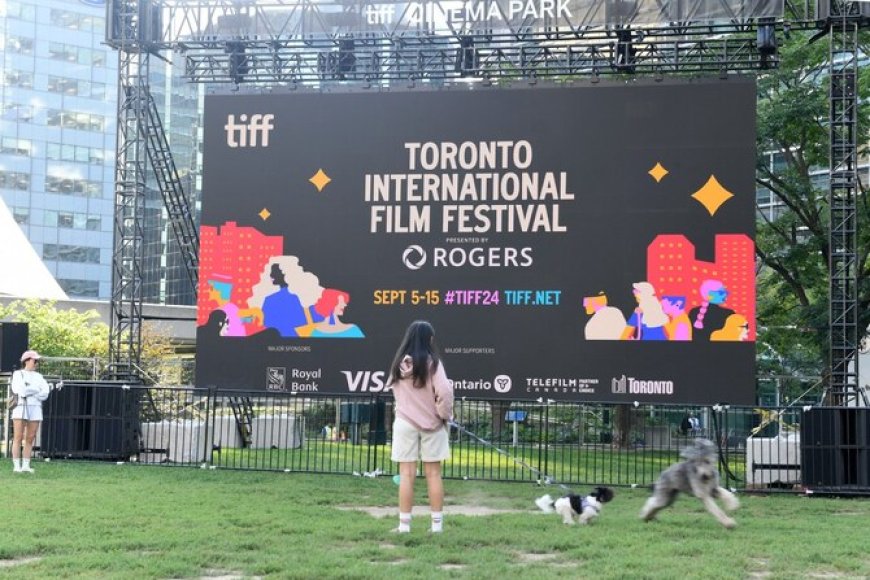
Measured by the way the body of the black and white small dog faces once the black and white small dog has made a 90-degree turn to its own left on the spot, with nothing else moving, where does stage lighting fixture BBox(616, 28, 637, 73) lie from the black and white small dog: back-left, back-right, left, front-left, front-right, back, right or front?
front

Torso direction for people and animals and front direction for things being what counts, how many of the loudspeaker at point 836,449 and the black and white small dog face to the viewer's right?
1

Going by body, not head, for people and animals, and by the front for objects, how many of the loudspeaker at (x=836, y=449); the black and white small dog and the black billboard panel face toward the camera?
2

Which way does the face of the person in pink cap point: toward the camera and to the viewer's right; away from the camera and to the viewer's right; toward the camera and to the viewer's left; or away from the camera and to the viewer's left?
toward the camera and to the viewer's right

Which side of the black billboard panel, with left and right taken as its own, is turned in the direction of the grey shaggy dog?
front

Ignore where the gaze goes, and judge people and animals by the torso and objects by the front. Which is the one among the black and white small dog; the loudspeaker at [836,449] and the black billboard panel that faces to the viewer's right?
the black and white small dog

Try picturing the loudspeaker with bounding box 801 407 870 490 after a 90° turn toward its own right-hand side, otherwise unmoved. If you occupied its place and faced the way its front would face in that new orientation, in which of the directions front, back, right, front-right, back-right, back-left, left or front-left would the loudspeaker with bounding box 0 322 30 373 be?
front

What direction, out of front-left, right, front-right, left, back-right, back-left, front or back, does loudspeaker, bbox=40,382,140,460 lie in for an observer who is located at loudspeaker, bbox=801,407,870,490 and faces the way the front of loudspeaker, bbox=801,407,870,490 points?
right

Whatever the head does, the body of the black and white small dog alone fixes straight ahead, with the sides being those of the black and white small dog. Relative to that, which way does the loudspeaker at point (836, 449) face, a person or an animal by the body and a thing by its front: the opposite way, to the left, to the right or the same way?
to the right

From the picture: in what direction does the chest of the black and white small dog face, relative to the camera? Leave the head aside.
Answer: to the viewer's right

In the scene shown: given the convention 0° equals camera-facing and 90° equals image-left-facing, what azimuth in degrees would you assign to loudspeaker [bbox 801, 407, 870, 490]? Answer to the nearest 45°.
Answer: approximately 0°

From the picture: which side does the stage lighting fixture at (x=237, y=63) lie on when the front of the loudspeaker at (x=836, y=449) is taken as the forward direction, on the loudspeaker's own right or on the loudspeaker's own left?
on the loudspeaker's own right

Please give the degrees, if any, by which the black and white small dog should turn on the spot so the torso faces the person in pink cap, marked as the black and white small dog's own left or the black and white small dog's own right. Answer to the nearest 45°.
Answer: approximately 135° to the black and white small dog's own left
